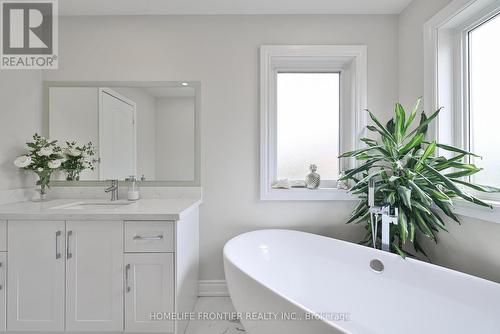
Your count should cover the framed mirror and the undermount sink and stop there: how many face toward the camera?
2

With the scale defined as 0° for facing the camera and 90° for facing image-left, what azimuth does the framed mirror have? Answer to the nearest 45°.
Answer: approximately 0°

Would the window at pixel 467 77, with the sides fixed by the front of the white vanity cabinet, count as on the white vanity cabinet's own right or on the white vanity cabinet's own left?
on the white vanity cabinet's own left

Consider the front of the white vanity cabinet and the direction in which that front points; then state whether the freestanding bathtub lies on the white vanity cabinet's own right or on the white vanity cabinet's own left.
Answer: on the white vanity cabinet's own left

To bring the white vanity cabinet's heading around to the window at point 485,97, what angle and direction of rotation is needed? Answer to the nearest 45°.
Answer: approximately 45° to its left

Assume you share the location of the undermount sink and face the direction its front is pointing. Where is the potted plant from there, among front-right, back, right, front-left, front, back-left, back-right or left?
front-left

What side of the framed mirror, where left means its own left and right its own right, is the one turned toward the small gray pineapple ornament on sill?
left

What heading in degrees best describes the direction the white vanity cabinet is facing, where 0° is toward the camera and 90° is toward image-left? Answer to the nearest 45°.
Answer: approximately 0°
